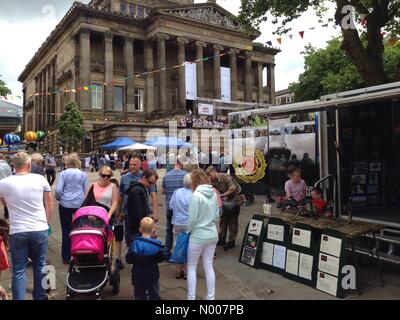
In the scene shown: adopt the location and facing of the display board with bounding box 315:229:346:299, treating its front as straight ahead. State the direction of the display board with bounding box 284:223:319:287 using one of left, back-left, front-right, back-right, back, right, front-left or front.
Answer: right

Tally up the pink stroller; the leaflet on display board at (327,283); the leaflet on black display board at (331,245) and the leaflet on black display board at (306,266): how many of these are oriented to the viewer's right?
0

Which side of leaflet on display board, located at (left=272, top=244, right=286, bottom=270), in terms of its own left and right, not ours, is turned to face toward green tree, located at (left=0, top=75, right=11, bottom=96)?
right

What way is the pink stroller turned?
toward the camera

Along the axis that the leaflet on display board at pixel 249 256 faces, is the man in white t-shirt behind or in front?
in front

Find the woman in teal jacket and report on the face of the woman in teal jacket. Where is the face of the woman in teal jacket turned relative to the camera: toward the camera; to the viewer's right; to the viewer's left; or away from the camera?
away from the camera

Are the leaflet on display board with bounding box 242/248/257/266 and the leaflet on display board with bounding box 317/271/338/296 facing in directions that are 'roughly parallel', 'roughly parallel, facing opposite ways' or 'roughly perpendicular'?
roughly parallel

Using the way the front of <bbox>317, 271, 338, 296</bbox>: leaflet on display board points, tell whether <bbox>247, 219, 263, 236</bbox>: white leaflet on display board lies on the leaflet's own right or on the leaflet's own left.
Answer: on the leaflet's own right

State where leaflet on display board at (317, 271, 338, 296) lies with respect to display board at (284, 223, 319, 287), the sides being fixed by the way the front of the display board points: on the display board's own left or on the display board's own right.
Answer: on the display board's own left

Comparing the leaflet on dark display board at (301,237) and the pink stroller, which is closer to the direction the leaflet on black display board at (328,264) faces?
the pink stroller

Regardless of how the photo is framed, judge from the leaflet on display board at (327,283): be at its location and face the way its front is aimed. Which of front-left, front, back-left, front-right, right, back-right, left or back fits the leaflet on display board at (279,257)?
right

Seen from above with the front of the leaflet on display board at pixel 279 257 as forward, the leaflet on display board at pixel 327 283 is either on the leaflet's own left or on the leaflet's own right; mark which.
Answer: on the leaflet's own left

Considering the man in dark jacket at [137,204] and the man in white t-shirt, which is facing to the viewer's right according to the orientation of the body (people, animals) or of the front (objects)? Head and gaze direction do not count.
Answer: the man in dark jacket

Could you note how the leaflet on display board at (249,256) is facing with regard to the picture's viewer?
facing the viewer and to the left of the viewer

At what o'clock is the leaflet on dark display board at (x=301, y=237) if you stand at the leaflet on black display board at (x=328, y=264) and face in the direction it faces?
the leaflet on dark display board at (x=301, y=237) is roughly at 3 o'clock from the leaflet on black display board at (x=328, y=264).
